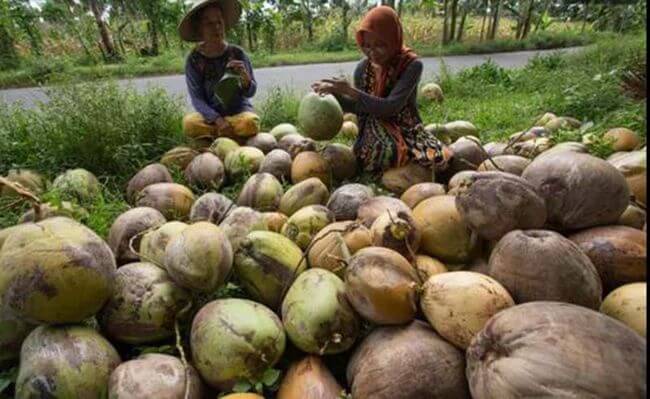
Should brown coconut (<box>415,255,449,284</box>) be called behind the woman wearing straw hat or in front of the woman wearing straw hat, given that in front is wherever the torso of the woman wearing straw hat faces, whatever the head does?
in front

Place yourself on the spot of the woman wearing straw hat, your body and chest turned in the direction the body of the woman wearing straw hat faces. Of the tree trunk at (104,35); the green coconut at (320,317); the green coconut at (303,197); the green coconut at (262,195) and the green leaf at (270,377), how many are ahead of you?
4

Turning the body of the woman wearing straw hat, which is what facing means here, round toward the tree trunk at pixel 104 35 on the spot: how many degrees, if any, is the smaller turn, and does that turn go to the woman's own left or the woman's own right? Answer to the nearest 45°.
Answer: approximately 180°

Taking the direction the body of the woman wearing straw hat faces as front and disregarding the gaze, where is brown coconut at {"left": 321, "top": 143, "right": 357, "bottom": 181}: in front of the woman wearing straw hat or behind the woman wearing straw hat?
in front

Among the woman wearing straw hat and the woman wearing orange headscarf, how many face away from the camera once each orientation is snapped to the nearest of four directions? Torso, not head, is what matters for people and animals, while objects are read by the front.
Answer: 0

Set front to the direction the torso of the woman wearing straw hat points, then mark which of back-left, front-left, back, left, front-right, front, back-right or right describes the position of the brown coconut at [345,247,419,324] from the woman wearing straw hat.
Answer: front

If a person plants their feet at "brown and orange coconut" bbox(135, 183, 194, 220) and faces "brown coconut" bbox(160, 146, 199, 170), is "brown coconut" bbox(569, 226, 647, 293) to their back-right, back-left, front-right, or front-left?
back-right

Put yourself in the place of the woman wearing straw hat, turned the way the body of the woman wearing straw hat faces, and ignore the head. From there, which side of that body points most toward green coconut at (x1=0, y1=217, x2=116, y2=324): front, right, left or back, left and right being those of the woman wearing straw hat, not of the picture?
front

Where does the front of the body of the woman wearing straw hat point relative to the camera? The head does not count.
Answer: toward the camera

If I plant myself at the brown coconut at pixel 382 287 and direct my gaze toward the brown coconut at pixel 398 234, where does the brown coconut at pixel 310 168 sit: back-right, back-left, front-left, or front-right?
front-left

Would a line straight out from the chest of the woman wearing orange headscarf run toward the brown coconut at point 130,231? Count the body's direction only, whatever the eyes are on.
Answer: yes

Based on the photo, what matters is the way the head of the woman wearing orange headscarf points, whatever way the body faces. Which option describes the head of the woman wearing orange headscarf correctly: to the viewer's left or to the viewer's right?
to the viewer's left

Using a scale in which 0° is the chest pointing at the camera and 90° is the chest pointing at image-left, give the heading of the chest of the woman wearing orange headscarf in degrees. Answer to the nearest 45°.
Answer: approximately 45°

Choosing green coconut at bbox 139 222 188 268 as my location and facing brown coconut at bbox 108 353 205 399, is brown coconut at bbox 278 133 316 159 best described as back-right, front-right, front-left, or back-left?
back-left

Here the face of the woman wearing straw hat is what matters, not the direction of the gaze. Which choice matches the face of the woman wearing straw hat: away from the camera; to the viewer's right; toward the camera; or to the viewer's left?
toward the camera

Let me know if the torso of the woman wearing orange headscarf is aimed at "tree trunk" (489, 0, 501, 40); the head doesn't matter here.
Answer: no

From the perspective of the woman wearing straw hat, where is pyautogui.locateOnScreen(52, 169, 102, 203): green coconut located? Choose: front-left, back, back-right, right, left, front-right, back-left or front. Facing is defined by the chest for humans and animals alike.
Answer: front-right
